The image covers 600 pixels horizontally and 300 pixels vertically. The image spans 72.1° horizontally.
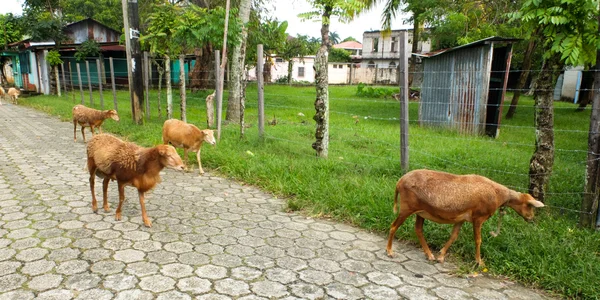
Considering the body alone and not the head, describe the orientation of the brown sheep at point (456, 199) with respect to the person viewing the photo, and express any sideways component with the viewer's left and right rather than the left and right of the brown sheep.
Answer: facing to the right of the viewer

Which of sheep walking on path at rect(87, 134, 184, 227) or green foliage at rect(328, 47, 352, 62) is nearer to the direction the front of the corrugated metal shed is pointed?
the sheep walking on path

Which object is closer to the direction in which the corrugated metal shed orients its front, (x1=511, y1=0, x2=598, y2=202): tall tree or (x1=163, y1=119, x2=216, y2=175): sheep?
the tall tree

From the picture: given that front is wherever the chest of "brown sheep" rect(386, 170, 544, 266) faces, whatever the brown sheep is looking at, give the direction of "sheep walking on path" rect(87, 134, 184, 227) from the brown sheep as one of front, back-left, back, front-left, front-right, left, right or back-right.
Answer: back

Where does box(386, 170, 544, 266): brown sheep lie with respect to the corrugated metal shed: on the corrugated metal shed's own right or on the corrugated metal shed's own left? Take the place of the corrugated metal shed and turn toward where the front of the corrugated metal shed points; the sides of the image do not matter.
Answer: on the corrugated metal shed's own right
